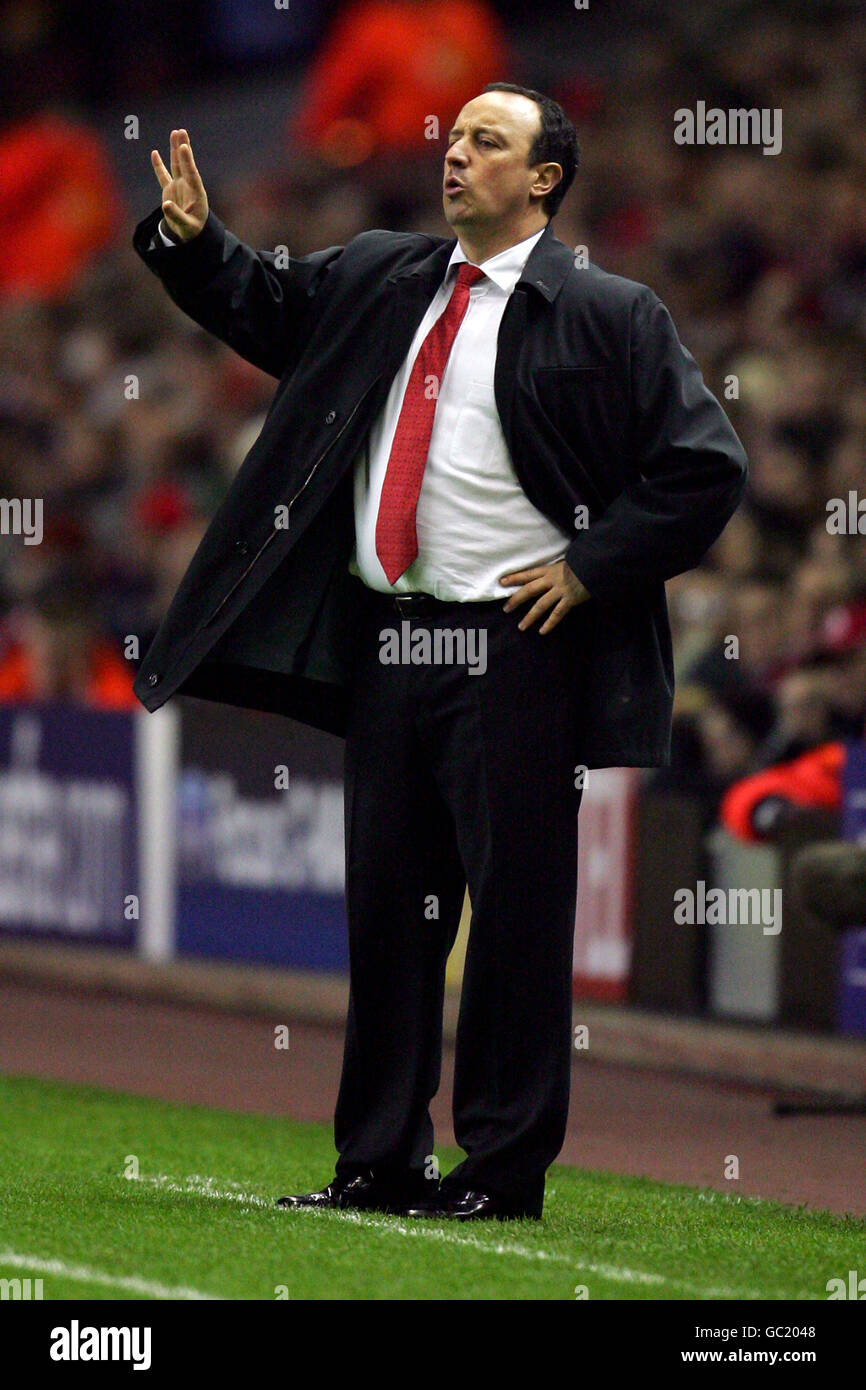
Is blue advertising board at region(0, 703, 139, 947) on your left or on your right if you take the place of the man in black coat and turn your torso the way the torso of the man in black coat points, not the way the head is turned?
on your right

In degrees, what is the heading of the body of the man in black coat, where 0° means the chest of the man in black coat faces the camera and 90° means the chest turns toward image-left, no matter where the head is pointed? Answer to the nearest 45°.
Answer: approximately 45°
